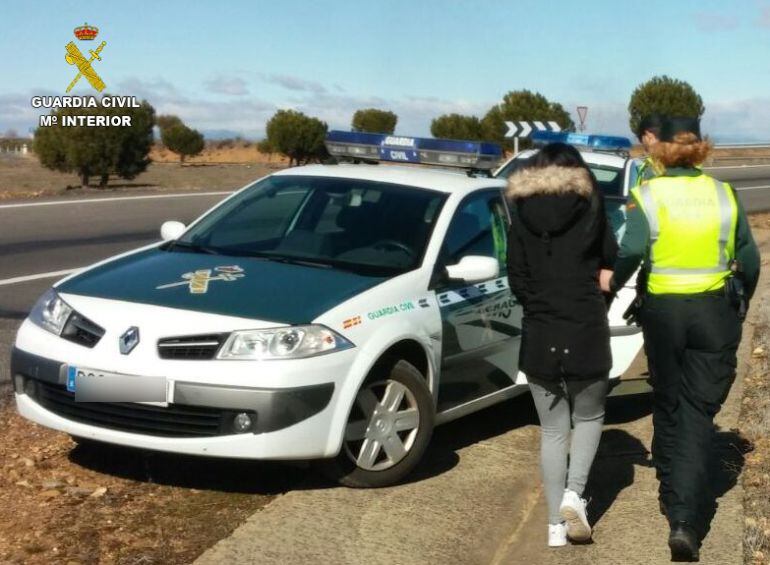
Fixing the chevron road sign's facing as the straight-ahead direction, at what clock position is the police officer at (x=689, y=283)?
The police officer is roughly at 12 o'clock from the chevron road sign.

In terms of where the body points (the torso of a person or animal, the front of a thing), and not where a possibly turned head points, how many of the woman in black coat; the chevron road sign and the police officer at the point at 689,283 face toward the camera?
1

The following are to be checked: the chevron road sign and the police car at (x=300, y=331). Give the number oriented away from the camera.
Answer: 0

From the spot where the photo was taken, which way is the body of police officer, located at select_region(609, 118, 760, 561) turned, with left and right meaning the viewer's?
facing away from the viewer

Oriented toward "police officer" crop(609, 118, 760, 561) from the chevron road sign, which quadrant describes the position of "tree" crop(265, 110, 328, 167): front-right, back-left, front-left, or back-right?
back-right

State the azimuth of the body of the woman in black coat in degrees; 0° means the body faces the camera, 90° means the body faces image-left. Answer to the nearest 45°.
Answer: approximately 180°

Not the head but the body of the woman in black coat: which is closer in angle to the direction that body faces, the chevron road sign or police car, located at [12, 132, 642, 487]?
the chevron road sign

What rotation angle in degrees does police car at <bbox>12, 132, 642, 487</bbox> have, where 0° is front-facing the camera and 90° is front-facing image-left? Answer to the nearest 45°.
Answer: approximately 45°

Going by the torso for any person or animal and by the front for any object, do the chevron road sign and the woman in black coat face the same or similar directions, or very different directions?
very different directions
